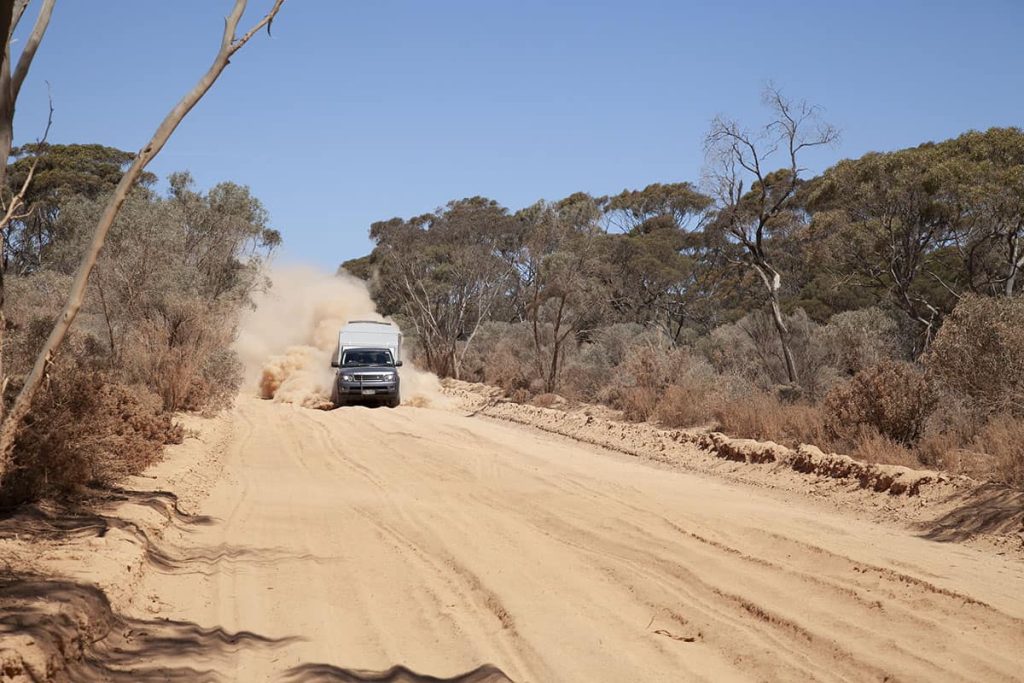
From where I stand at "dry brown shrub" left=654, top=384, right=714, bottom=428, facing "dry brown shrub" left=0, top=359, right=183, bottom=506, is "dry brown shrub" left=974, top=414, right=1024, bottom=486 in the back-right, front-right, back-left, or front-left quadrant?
front-left

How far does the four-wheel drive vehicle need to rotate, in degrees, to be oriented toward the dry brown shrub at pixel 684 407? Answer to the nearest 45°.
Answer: approximately 45° to its left

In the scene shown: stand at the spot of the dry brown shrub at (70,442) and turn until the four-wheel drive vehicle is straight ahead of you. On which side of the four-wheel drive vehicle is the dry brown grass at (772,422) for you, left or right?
right

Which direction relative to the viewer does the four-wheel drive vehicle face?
toward the camera

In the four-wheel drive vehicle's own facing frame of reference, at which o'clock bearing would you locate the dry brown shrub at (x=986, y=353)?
The dry brown shrub is roughly at 11 o'clock from the four-wheel drive vehicle.

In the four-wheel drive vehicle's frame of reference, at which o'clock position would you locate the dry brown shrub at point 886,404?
The dry brown shrub is roughly at 11 o'clock from the four-wheel drive vehicle.

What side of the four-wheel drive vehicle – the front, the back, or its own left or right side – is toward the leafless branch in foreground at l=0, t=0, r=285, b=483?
front

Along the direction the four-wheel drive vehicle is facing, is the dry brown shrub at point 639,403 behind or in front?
in front

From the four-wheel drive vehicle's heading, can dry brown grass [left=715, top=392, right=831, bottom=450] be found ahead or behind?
ahead

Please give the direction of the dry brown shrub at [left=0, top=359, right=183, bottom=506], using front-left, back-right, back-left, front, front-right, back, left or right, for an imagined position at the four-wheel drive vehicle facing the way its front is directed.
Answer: front

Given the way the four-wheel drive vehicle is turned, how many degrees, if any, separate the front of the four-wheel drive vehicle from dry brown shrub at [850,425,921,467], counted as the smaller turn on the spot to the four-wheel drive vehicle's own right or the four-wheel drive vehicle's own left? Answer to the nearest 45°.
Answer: approximately 45° to the four-wheel drive vehicle's own left

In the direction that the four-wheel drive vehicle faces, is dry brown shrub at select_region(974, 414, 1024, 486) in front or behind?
in front
